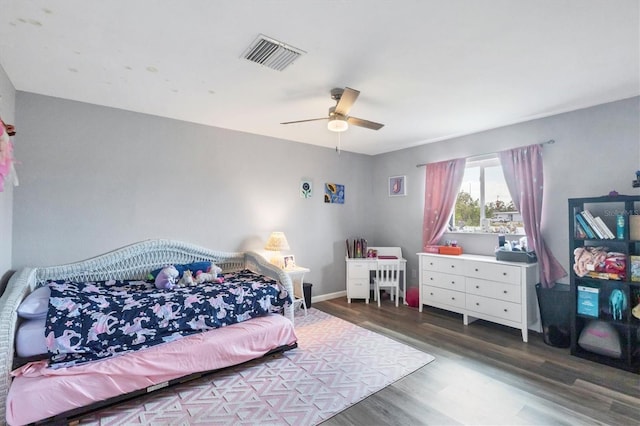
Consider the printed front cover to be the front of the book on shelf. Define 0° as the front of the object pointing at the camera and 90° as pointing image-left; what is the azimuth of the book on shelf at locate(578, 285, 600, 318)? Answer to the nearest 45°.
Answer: approximately 45°

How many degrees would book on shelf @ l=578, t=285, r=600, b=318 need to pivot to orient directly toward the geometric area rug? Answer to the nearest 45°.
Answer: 0° — it already faces it

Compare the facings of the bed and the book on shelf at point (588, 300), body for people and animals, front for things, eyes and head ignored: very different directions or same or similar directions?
very different directions

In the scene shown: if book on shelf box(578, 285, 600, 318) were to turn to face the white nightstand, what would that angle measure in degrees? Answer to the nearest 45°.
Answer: approximately 45° to its right

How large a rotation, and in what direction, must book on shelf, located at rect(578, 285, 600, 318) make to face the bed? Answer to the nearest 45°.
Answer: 0° — it already faces it

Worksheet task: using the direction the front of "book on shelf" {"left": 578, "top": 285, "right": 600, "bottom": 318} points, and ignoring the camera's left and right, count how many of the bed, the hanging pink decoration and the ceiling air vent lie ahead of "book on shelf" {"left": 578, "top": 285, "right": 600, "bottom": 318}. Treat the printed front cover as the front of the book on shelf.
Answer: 3
